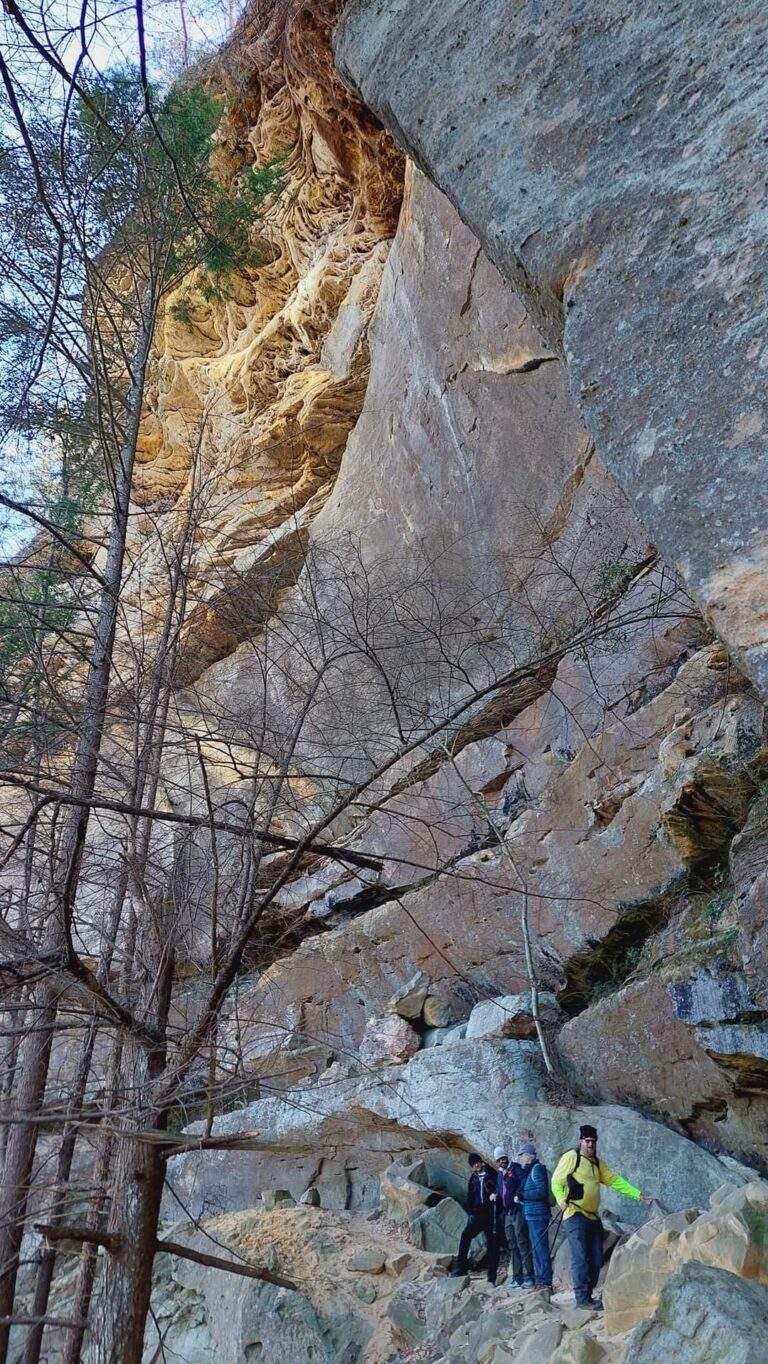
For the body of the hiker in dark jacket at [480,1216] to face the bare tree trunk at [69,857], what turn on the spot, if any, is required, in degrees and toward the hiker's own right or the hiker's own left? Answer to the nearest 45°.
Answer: approximately 45° to the hiker's own right

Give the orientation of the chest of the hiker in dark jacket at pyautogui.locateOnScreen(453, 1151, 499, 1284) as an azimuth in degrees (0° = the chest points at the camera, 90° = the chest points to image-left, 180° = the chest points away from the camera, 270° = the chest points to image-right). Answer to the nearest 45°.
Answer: approximately 0°

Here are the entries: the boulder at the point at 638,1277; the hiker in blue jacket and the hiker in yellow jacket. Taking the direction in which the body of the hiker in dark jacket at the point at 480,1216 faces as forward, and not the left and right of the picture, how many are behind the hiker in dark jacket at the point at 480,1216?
0

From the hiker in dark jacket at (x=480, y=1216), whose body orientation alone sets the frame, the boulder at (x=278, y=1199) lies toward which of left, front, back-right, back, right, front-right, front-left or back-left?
back-right

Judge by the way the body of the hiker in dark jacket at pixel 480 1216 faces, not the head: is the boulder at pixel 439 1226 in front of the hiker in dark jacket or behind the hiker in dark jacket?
behind

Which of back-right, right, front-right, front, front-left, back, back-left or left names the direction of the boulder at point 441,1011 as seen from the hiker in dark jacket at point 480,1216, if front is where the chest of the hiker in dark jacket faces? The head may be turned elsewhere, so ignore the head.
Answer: back

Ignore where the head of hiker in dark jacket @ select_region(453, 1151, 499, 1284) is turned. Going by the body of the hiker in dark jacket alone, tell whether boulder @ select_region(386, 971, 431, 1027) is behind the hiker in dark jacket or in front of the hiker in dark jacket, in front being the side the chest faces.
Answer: behind

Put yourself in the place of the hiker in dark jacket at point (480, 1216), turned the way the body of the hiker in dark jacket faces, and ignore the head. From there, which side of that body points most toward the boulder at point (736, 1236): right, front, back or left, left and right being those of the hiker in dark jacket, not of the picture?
front

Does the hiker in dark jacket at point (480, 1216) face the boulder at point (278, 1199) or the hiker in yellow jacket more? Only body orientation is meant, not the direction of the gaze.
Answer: the hiker in yellow jacket

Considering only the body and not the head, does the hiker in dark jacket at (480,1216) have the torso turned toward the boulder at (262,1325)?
no

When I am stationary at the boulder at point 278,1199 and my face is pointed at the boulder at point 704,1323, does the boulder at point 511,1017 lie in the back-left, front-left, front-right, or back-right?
front-left

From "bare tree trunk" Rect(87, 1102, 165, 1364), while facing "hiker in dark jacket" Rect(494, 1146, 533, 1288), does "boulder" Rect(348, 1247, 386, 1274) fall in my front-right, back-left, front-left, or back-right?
front-left

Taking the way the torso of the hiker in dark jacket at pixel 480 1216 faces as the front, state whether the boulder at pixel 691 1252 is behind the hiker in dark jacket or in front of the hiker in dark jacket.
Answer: in front

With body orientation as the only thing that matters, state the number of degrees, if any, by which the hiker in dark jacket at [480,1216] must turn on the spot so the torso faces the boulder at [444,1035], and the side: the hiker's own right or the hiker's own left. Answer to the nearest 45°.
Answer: approximately 180°
